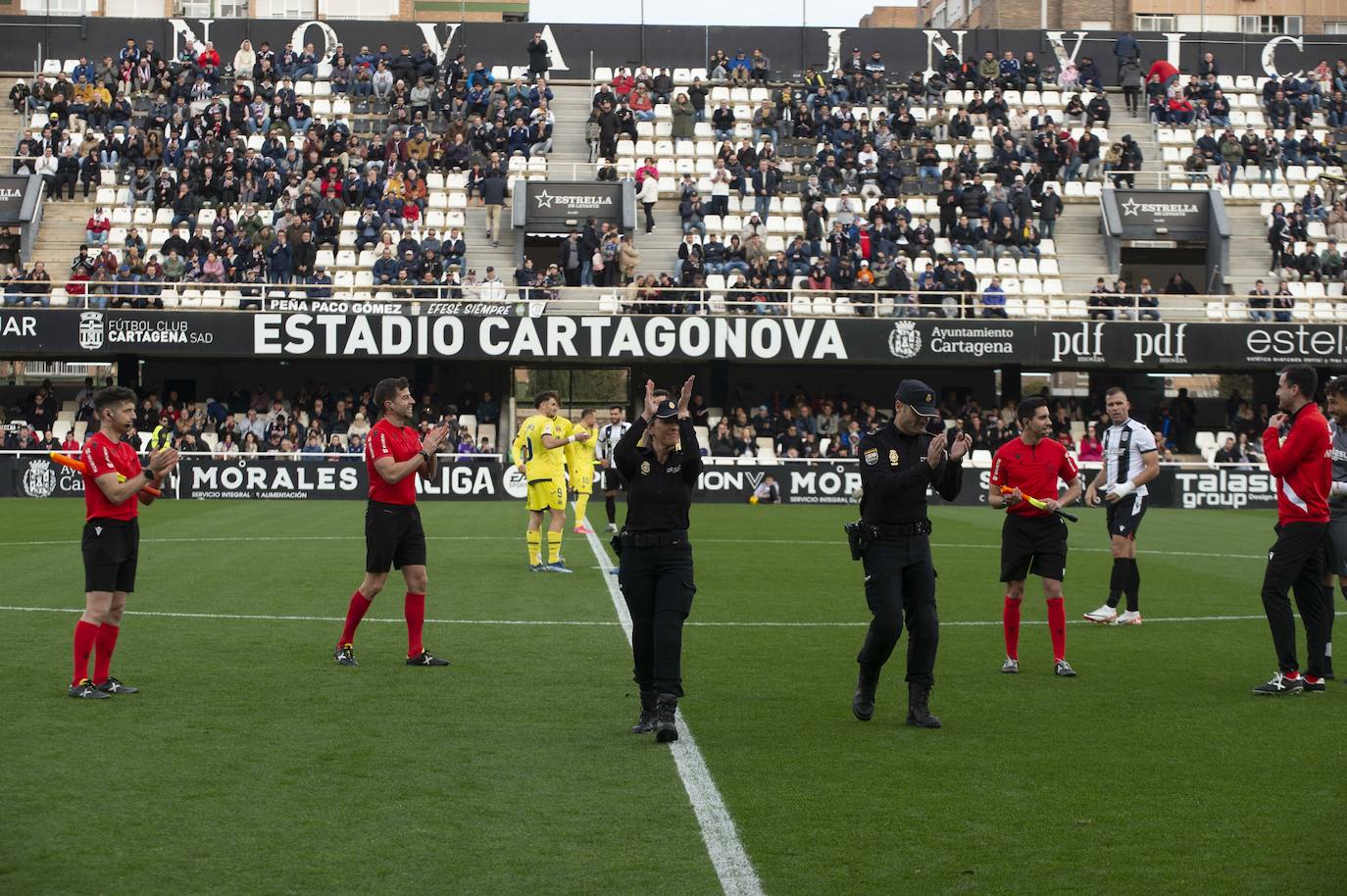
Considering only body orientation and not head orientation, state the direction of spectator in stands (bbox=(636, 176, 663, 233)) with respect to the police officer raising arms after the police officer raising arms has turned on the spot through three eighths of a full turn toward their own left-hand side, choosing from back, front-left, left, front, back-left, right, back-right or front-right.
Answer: front-left

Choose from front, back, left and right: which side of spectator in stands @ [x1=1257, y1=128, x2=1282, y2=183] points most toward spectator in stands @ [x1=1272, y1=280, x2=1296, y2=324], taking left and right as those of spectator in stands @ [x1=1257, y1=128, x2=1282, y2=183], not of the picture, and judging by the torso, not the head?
front

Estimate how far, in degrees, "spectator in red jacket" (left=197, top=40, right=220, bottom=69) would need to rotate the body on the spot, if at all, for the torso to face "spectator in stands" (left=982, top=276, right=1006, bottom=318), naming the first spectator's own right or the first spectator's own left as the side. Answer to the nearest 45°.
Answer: approximately 45° to the first spectator's own left

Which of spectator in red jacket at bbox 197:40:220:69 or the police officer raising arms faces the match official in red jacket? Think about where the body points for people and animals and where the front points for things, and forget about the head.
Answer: the spectator in red jacket

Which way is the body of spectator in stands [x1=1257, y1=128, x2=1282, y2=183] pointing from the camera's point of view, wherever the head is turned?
toward the camera

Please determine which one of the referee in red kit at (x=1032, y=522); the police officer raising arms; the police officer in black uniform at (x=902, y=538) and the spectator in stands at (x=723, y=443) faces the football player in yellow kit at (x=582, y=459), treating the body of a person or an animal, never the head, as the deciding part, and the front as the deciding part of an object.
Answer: the spectator in stands

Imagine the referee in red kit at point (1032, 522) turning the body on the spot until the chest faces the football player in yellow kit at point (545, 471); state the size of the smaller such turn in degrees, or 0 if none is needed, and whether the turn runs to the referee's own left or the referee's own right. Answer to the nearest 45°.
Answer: approximately 135° to the referee's own right

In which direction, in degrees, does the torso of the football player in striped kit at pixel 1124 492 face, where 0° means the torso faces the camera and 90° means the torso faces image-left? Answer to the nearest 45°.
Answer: approximately 45°

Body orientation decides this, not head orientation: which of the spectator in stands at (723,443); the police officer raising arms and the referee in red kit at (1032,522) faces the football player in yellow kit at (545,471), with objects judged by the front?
the spectator in stands

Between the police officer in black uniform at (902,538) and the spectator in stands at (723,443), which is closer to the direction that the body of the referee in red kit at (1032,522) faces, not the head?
the police officer in black uniform

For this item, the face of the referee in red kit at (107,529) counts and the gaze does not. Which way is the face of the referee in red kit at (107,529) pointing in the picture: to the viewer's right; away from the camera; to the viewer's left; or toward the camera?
to the viewer's right

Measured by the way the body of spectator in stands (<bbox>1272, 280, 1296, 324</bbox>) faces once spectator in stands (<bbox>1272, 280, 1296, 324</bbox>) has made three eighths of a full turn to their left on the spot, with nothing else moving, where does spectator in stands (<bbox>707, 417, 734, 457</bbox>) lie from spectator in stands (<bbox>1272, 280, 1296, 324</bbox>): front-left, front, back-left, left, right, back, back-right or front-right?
back

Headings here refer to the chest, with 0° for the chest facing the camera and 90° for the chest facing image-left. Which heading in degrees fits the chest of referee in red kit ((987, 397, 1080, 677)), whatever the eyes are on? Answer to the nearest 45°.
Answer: approximately 0°

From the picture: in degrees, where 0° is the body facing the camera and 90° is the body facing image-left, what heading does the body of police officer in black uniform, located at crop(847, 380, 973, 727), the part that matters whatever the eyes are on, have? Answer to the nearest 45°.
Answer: approximately 315°

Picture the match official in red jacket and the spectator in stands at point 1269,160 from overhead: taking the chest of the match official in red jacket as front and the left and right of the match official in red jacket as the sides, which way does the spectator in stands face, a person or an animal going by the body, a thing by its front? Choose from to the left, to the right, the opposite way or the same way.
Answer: to the left

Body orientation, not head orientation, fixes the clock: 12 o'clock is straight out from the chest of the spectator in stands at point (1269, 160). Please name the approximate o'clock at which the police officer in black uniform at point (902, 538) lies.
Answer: The police officer in black uniform is roughly at 12 o'clock from the spectator in stands.

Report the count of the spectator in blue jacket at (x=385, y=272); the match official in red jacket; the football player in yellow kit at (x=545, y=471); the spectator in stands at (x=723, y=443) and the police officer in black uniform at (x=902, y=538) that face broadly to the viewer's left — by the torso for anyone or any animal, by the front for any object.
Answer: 1

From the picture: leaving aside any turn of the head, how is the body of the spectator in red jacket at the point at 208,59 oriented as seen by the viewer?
toward the camera

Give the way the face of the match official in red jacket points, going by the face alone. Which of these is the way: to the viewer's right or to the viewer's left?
to the viewer's left
